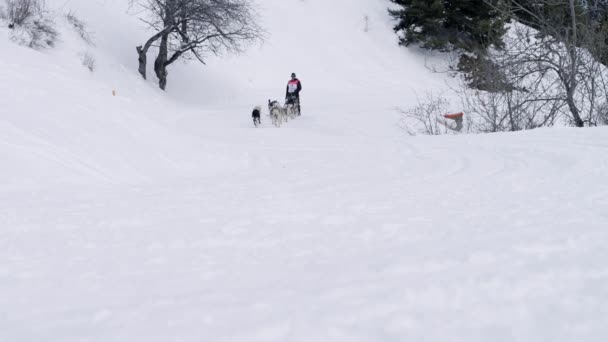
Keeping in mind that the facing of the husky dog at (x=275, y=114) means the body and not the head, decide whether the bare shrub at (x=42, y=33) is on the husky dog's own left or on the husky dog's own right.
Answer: on the husky dog's own right

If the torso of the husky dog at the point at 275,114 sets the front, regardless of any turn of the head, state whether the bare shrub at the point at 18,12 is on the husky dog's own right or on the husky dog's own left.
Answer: on the husky dog's own right

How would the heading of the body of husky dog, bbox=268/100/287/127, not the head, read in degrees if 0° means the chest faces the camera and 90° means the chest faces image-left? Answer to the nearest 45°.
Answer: approximately 45°

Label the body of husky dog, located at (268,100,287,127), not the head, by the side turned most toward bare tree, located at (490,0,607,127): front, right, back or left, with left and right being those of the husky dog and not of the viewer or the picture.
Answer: left

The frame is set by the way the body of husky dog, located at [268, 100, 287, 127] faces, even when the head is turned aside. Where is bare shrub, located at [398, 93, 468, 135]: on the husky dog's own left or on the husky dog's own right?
on the husky dog's own left

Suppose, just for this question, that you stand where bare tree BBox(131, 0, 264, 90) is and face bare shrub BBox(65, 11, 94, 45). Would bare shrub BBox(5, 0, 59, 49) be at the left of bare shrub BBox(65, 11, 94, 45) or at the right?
left

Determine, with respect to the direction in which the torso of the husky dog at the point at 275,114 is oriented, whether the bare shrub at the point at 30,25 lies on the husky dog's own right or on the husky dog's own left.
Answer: on the husky dog's own right

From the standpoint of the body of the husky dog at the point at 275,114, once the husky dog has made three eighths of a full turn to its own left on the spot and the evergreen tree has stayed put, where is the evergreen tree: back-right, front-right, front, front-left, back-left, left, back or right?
front-left
